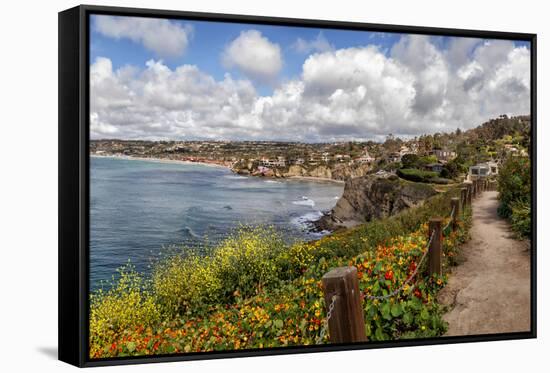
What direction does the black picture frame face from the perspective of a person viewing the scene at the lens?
facing the viewer and to the right of the viewer
